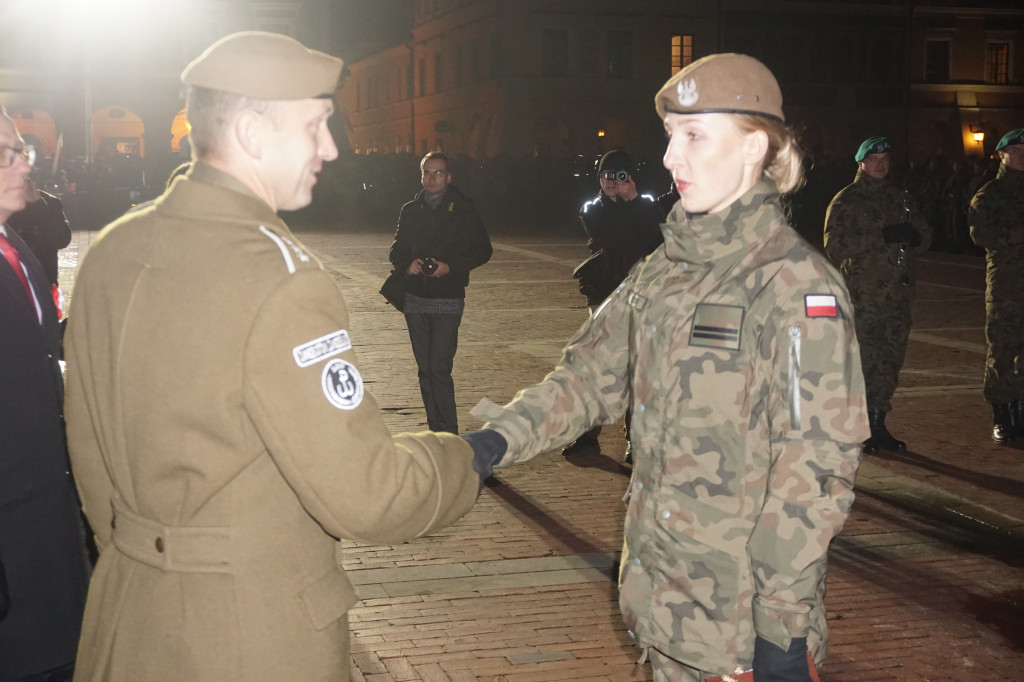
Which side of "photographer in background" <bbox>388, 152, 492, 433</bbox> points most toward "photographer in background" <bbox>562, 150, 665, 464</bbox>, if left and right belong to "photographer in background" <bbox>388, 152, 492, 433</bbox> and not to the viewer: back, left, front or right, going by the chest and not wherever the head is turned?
left

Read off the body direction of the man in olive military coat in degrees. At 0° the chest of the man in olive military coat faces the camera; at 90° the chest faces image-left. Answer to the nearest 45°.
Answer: approximately 225°

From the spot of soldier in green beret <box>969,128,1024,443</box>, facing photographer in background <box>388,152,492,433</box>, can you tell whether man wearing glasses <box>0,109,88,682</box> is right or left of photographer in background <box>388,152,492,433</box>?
left

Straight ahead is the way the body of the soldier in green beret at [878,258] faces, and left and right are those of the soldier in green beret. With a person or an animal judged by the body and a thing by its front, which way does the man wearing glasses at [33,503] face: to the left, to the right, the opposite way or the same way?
to the left

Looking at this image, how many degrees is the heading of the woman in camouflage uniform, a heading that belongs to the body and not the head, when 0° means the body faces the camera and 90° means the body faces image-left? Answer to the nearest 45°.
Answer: approximately 45°

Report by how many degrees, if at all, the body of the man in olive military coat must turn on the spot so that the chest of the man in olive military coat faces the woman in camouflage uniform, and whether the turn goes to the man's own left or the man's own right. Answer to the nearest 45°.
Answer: approximately 45° to the man's own right

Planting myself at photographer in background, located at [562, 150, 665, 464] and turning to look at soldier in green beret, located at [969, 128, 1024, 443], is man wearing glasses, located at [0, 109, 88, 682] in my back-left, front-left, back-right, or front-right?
back-right

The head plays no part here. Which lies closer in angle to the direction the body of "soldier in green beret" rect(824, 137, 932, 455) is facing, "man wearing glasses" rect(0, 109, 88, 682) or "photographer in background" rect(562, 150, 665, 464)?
the man wearing glasses

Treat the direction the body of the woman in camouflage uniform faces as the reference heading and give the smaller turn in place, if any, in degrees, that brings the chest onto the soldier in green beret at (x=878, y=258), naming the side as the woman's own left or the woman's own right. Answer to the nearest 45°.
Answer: approximately 135° to the woman's own right

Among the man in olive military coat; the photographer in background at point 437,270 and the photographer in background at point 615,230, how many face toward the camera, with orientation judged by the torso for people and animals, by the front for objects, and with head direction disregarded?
2

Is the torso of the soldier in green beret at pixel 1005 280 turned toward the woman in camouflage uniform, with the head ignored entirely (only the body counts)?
yes
